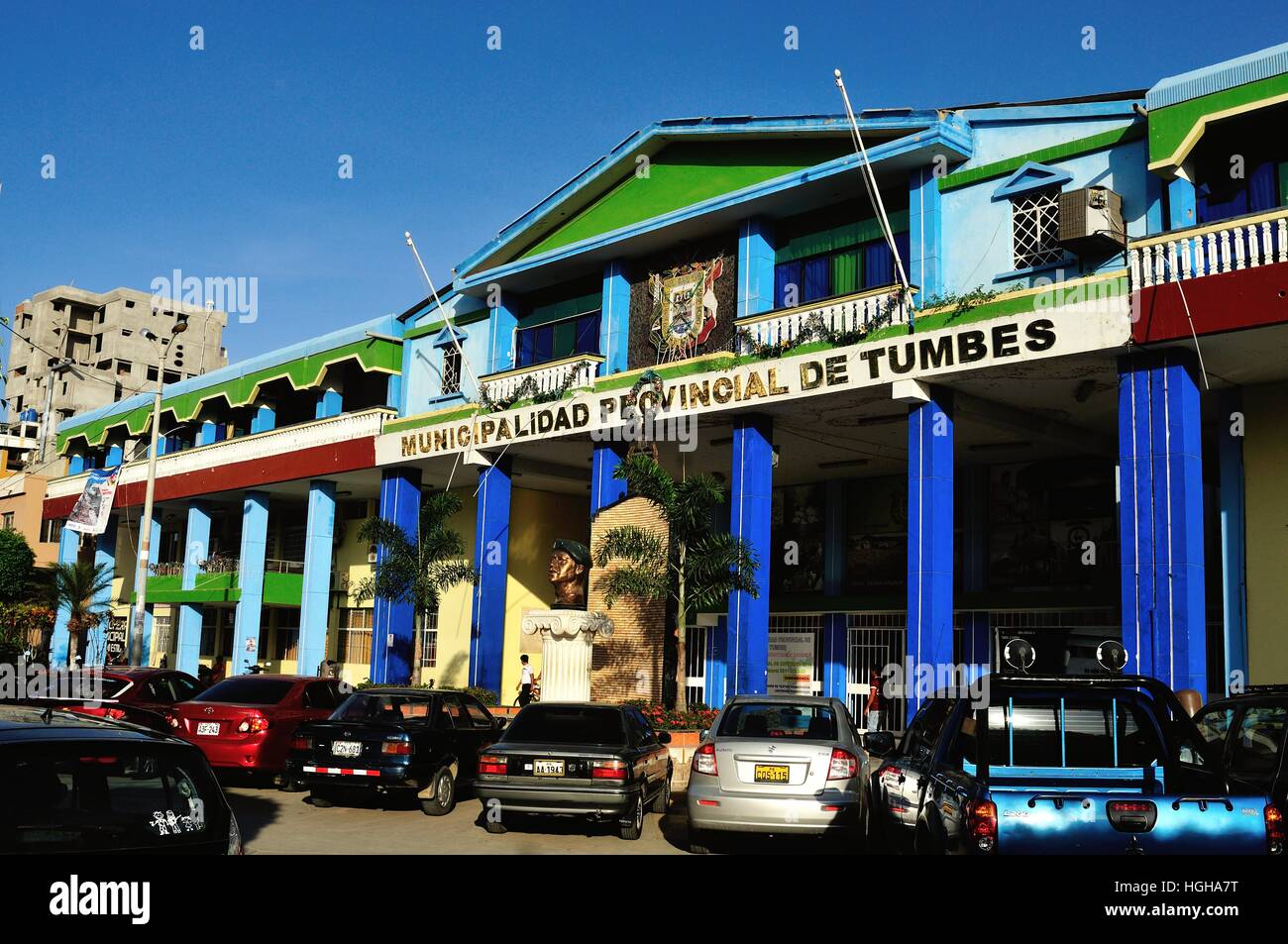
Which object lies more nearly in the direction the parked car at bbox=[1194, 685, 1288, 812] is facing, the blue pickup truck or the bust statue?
the bust statue

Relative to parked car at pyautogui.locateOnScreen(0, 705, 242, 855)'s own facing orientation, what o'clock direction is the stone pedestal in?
The stone pedestal is roughly at 1 o'clock from the parked car.

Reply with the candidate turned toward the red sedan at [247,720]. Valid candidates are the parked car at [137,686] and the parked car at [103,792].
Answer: the parked car at [103,792]

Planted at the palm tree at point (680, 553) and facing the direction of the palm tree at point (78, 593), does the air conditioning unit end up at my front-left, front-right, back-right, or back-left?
back-right

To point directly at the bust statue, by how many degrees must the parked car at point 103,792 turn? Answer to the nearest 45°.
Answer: approximately 45° to its right

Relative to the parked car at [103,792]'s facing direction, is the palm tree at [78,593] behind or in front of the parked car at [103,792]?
in front

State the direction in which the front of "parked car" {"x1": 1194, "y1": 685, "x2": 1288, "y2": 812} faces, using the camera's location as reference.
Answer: facing away from the viewer and to the left of the viewer

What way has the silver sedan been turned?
away from the camera

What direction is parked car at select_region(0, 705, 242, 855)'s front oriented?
away from the camera

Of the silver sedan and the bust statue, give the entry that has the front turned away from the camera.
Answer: the silver sedan

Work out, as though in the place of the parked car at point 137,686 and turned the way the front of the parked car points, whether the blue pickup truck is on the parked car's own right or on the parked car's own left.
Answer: on the parked car's own right

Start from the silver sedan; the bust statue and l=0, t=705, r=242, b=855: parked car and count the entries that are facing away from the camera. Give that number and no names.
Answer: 2

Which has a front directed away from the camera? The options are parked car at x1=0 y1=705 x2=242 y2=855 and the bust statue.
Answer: the parked car

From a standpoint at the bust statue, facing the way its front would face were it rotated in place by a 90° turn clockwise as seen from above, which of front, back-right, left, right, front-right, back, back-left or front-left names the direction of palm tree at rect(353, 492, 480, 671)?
front

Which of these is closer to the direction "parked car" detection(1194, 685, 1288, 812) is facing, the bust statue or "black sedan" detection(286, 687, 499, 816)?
the bust statue

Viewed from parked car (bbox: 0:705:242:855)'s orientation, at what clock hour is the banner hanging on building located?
The banner hanging on building is roughly at 12 o'clock from the parked car.

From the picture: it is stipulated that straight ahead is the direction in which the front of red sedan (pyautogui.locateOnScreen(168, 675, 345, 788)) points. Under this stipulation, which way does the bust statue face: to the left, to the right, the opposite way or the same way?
the opposite way

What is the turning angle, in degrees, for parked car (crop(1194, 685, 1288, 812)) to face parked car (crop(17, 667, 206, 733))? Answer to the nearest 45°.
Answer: approximately 45° to its left
